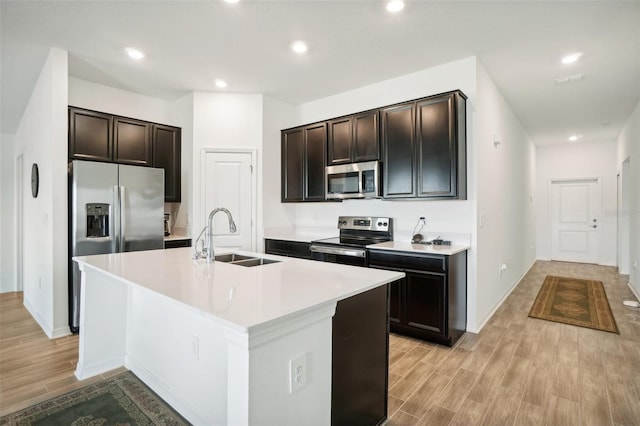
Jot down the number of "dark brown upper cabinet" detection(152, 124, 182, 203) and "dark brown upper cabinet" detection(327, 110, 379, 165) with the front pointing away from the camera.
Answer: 0

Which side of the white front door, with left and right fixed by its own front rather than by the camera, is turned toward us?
front

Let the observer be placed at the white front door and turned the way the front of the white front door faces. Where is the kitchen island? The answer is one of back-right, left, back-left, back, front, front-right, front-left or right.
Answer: front

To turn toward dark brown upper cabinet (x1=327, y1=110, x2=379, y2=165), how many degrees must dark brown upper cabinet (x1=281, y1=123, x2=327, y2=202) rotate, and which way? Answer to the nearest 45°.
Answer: approximately 90° to its left

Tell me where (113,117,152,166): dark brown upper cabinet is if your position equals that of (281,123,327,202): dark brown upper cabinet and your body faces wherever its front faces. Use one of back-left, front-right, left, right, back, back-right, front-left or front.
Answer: front-right

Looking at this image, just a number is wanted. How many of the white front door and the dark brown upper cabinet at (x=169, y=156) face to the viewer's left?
0

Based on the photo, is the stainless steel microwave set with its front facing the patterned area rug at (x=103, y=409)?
yes

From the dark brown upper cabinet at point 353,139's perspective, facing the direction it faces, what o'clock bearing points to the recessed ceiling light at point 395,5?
The recessed ceiling light is roughly at 10 o'clock from the dark brown upper cabinet.

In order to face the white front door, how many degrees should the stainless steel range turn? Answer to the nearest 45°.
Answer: approximately 180°

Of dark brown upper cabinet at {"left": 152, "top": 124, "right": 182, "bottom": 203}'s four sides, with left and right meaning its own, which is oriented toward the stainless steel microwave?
front

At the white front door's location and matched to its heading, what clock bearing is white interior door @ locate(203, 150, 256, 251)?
The white interior door is roughly at 1 o'clock from the white front door.
